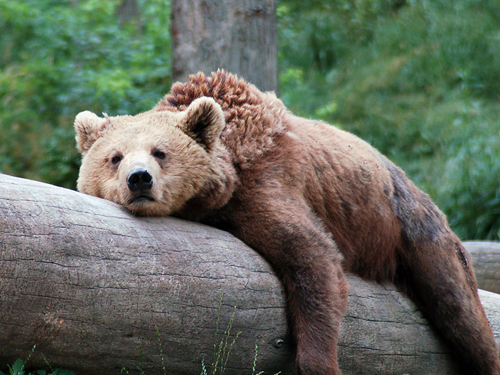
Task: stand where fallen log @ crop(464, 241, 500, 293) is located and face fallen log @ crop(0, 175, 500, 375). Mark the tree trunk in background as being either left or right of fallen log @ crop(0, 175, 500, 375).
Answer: right

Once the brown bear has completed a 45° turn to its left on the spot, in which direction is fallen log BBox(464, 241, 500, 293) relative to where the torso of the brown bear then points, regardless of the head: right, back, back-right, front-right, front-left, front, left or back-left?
back-left

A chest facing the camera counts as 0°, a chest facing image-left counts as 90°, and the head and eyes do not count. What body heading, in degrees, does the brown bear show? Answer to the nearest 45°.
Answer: approximately 45°

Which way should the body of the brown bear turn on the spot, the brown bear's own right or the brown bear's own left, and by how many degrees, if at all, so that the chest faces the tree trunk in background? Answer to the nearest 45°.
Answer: approximately 135° to the brown bear's own right
